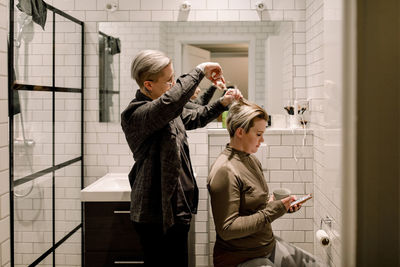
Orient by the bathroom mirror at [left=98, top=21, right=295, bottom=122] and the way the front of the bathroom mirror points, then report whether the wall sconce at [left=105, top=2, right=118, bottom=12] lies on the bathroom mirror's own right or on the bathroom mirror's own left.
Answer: on the bathroom mirror's own right

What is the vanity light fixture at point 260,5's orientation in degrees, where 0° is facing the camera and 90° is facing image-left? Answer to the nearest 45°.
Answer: approximately 0°

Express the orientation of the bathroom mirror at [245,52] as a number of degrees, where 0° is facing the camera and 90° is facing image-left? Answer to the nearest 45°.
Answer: approximately 0°
